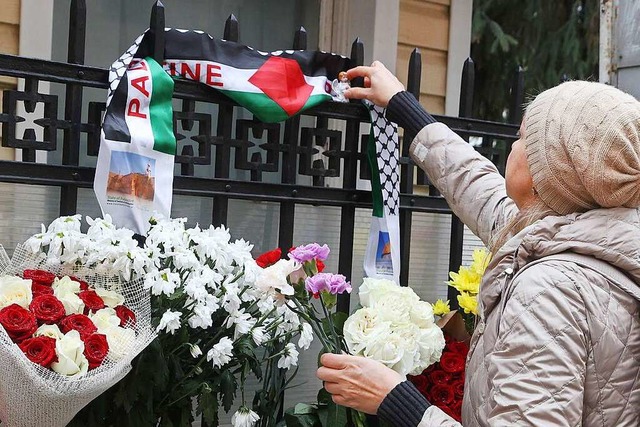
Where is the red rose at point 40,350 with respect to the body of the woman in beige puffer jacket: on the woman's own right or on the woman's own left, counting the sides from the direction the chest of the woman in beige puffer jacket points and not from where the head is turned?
on the woman's own left

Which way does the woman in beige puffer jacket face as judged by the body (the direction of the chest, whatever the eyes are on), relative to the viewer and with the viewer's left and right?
facing away from the viewer and to the left of the viewer

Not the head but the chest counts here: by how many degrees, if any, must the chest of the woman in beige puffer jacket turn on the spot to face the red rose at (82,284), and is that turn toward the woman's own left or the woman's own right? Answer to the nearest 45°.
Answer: approximately 45° to the woman's own left

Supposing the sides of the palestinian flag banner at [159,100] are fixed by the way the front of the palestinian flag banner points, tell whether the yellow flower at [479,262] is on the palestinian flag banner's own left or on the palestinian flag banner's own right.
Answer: on the palestinian flag banner's own left

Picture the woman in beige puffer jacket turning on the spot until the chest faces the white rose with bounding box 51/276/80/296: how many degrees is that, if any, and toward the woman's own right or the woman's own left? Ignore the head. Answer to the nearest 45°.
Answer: approximately 45° to the woman's own left

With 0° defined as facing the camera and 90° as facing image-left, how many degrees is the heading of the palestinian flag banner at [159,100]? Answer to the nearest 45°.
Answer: approximately 0°

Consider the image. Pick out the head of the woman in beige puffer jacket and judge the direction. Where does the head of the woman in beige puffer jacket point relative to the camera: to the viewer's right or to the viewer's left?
to the viewer's left
